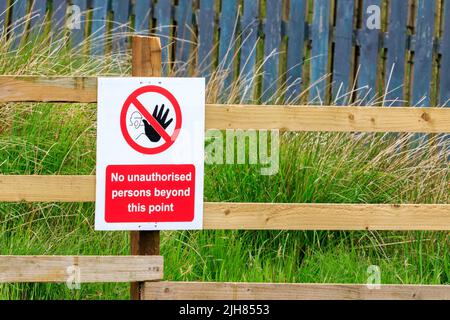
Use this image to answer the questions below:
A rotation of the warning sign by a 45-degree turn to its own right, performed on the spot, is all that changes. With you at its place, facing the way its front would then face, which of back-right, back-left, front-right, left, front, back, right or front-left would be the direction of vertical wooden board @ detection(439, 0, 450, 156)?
back

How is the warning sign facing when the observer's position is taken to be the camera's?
facing the viewer

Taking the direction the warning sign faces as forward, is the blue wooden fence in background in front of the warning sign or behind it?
behind
